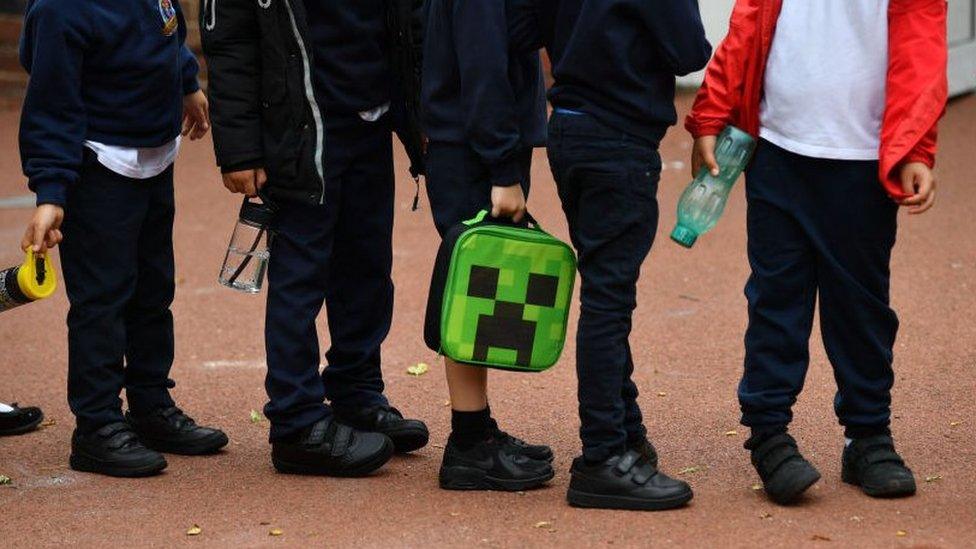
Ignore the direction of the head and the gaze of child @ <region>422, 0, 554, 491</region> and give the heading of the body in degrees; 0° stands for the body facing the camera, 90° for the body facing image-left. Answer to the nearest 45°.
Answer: approximately 270°

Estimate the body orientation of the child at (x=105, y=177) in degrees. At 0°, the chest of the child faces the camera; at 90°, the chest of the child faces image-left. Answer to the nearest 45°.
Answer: approximately 315°

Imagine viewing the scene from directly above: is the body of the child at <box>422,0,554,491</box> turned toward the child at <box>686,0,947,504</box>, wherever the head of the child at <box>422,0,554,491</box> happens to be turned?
yes

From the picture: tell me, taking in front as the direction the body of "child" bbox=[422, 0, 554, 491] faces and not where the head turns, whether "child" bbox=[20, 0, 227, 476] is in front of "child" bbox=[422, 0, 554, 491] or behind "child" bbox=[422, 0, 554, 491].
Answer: behind
